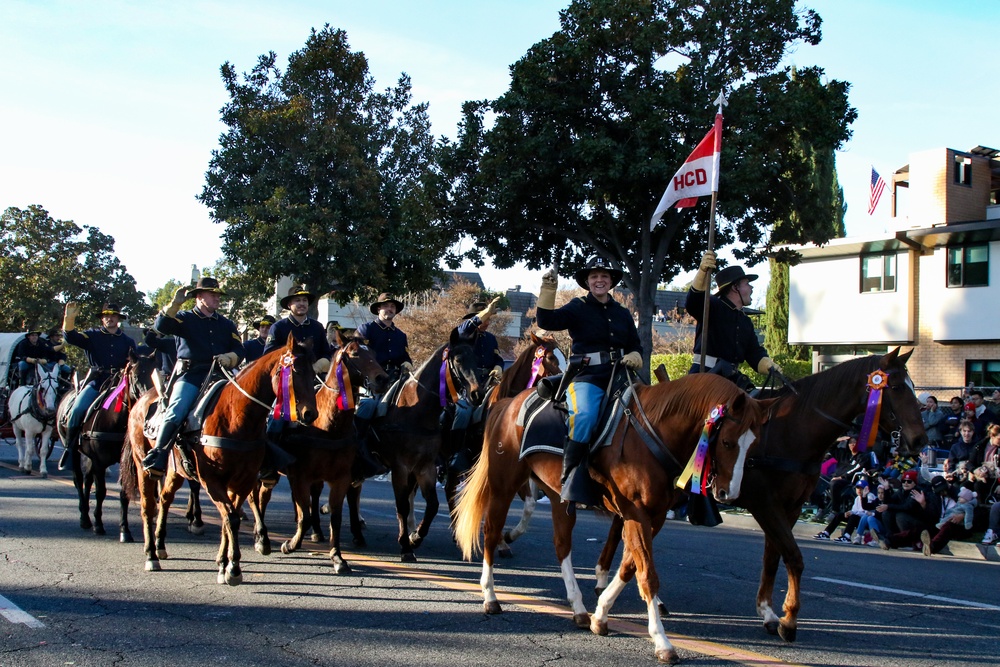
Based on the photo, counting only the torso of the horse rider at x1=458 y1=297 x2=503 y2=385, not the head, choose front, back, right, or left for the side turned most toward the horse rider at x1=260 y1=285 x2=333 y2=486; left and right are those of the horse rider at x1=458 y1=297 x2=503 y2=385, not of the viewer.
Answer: right

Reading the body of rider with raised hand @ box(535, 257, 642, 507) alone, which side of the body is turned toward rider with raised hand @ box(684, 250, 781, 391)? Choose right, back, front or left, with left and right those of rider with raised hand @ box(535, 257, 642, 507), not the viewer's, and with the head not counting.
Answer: left

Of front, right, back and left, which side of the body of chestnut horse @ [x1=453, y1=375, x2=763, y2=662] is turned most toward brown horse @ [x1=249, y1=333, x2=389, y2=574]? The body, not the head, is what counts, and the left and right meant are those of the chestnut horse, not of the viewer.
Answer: back

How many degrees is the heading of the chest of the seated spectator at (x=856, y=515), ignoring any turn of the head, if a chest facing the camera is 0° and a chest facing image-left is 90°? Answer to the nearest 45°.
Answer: approximately 45°

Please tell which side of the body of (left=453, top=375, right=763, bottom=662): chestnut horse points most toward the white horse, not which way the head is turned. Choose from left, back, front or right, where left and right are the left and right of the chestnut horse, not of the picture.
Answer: back

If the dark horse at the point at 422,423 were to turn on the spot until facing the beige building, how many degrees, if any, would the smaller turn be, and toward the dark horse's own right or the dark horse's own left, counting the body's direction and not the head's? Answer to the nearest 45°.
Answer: approximately 90° to the dark horse's own left

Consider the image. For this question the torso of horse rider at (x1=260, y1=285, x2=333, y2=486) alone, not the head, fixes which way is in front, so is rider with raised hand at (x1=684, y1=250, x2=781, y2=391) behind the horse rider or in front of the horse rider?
in front

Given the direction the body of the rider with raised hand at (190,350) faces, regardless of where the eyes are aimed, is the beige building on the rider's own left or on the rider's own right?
on the rider's own left

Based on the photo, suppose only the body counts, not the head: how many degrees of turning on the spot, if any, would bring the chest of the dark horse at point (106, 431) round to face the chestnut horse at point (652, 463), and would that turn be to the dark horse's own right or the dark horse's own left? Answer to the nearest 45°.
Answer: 0° — it already faces it
